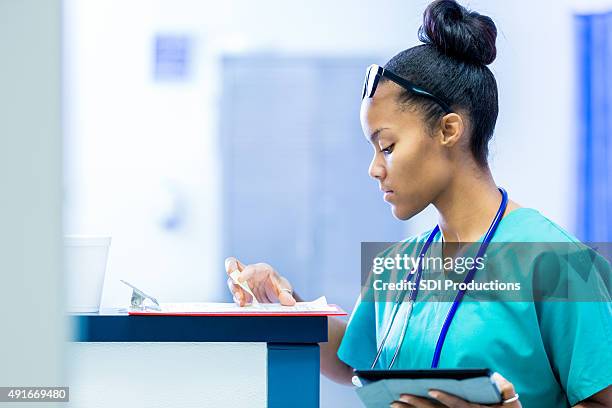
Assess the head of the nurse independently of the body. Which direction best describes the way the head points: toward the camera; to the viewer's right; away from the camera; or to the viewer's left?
to the viewer's left

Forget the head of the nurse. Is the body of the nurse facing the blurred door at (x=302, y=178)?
no

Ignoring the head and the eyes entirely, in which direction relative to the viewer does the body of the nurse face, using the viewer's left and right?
facing the viewer and to the left of the viewer
